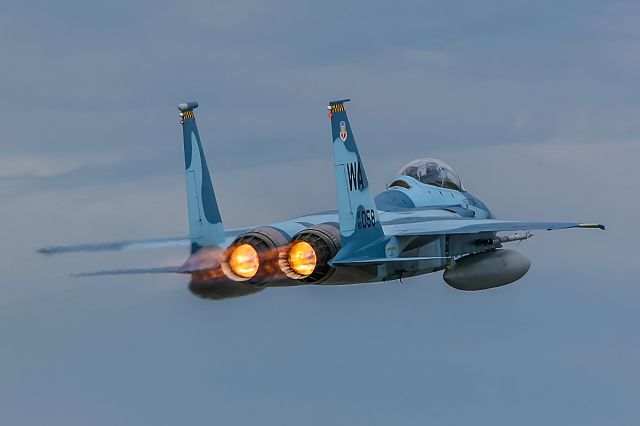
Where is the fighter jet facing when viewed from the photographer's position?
facing away from the viewer and to the right of the viewer
